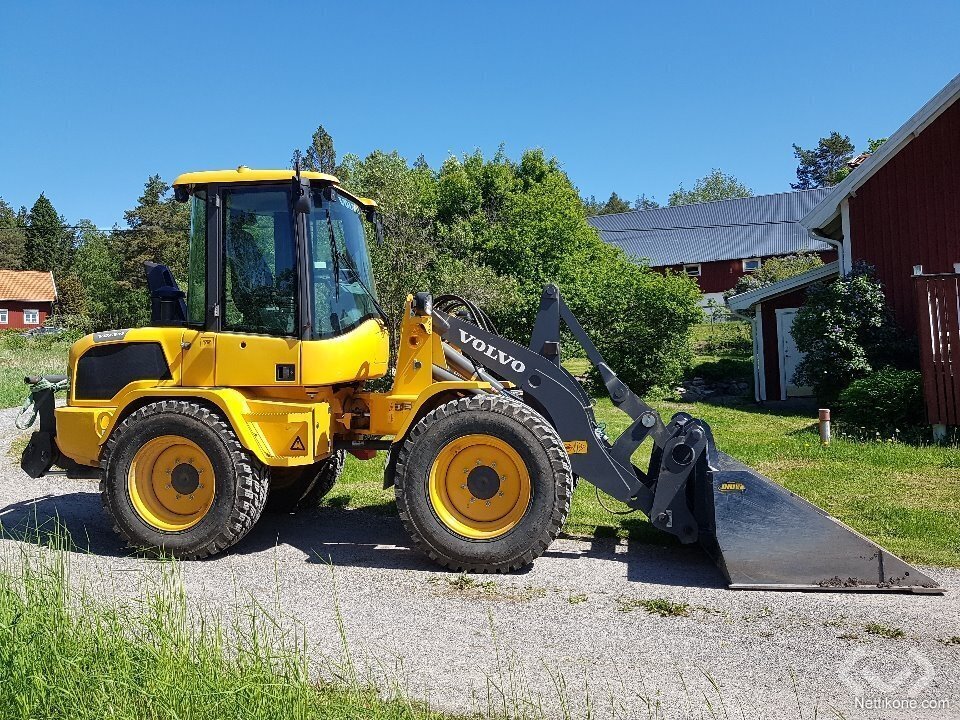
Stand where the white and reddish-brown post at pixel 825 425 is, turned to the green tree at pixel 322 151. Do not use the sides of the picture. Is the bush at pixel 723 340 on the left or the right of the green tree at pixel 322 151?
right

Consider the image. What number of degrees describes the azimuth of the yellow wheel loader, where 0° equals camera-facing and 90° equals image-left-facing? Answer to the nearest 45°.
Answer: approximately 270°

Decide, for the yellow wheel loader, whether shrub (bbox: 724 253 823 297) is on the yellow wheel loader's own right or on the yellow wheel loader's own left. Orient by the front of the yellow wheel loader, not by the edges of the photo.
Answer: on the yellow wheel loader's own left

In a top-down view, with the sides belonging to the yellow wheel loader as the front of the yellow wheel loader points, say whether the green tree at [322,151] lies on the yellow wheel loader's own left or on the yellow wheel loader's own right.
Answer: on the yellow wheel loader's own left

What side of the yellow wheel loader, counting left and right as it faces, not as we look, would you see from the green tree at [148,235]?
left

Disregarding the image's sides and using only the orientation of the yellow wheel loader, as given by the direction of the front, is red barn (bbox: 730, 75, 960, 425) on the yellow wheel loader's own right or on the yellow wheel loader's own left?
on the yellow wheel loader's own left

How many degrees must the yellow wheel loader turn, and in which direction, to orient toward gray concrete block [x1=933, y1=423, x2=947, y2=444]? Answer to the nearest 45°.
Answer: approximately 45° to its left

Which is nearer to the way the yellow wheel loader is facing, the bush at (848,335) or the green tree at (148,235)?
the bush

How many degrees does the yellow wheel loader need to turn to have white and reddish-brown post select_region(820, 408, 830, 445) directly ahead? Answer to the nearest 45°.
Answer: approximately 45° to its left
